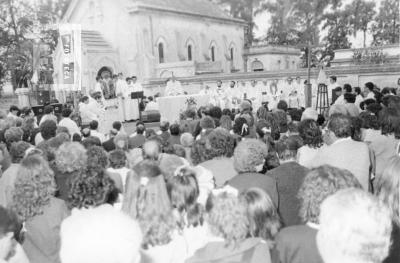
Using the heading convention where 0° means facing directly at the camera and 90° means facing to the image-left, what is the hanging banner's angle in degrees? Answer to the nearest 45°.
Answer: approximately 0°

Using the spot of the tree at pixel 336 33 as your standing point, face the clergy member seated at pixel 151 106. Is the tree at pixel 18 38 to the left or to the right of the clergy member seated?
right

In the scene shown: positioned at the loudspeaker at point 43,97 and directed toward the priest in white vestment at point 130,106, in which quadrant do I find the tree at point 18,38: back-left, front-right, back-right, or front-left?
back-left

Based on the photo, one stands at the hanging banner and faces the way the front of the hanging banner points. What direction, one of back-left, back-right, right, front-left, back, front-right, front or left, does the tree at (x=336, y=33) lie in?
back-left

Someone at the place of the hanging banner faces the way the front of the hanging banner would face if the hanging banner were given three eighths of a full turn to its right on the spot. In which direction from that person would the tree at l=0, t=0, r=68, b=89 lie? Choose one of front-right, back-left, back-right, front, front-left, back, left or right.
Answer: front-right

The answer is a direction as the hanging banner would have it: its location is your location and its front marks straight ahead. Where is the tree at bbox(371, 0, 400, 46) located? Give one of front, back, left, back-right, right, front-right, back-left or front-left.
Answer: back-left

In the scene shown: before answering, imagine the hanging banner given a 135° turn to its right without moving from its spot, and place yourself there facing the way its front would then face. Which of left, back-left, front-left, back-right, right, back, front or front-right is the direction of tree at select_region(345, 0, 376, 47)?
right
